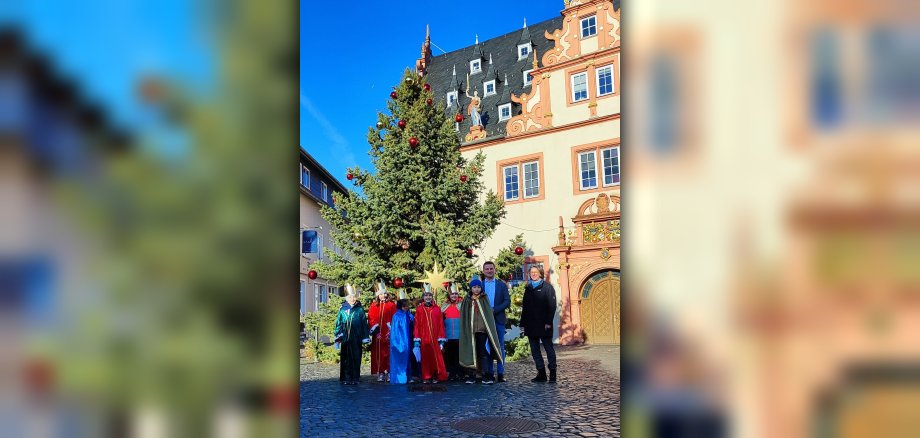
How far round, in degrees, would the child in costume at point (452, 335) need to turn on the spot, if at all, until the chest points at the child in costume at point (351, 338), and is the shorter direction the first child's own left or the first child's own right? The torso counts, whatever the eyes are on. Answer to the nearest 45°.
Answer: approximately 90° to the first child's own right

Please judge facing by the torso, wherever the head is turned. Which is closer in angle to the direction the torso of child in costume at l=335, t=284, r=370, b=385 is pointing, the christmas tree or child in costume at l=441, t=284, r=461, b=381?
the child in costume

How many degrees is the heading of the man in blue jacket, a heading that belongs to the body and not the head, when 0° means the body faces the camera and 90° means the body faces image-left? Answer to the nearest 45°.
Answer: approximately 0°

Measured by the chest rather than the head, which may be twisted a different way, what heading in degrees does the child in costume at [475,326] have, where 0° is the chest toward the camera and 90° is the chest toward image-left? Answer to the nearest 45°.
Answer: approximately 0°

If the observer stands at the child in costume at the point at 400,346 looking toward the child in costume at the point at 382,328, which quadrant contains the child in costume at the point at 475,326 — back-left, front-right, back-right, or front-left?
back-right

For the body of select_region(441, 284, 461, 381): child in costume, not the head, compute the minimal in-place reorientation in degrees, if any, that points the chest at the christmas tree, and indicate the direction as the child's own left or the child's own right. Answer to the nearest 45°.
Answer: approximately 180°

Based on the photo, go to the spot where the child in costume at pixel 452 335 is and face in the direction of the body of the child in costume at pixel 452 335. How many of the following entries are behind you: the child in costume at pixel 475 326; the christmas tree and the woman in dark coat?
1

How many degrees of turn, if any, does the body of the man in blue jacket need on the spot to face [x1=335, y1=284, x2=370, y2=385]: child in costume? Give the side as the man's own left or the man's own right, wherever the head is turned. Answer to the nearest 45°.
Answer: approximately 90° to the man's own right
